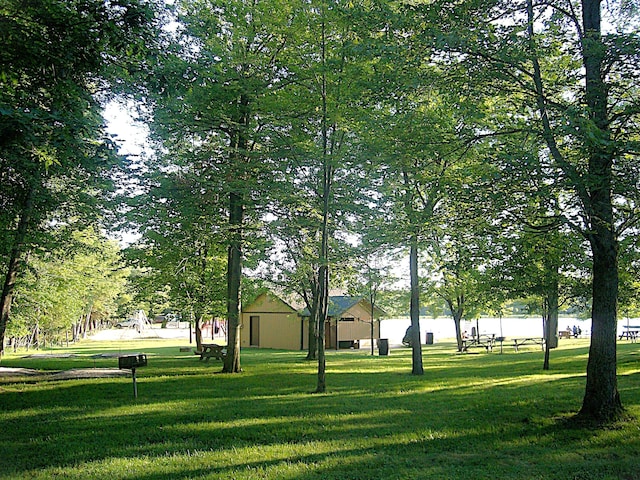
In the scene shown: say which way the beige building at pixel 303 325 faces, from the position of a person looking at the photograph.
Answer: facing the viewer

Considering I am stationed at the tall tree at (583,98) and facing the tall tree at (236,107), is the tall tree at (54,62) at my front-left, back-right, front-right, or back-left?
front-left

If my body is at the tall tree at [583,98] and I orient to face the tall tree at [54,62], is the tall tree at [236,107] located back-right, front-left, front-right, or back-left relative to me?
front-right

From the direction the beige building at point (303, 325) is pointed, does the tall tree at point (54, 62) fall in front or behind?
in front

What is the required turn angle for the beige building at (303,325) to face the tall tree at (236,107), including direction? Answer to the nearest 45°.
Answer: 0° — it already faces it

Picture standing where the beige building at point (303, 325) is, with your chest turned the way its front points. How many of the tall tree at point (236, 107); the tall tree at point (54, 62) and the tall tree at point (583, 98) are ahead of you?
3

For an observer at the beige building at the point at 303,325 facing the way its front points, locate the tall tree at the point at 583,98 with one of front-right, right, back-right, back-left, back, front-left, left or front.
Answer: front
